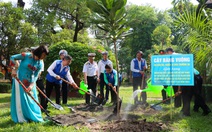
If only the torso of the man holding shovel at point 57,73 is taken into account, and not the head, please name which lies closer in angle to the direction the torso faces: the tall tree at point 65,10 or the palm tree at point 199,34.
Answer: the palm tree

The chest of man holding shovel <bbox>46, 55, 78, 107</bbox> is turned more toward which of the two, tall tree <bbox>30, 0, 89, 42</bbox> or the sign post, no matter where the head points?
the sign post

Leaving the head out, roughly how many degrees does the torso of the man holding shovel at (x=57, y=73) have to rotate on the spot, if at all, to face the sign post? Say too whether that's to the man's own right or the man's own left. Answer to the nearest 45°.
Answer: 0° — they already face it

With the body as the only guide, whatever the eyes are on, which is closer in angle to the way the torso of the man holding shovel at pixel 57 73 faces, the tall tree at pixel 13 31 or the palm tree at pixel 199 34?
the palm tree

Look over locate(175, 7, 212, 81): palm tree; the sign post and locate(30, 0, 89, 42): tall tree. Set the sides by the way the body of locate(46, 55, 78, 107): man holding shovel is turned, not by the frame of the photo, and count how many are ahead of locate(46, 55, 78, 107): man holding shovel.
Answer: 2

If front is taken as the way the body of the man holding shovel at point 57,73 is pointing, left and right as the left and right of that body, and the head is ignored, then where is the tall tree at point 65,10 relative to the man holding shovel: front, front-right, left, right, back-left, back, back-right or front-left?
back-left

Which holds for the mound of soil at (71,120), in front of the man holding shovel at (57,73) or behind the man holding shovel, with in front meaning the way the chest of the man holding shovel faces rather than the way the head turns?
in front

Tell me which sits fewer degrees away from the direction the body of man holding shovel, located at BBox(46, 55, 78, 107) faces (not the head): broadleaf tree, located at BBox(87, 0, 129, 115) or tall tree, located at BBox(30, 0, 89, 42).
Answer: the broadleaf tree

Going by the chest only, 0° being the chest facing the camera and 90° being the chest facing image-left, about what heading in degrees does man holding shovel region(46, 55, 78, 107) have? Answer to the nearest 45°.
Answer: approximately 315°

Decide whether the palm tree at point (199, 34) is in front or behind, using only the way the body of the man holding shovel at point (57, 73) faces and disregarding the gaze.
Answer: in front
